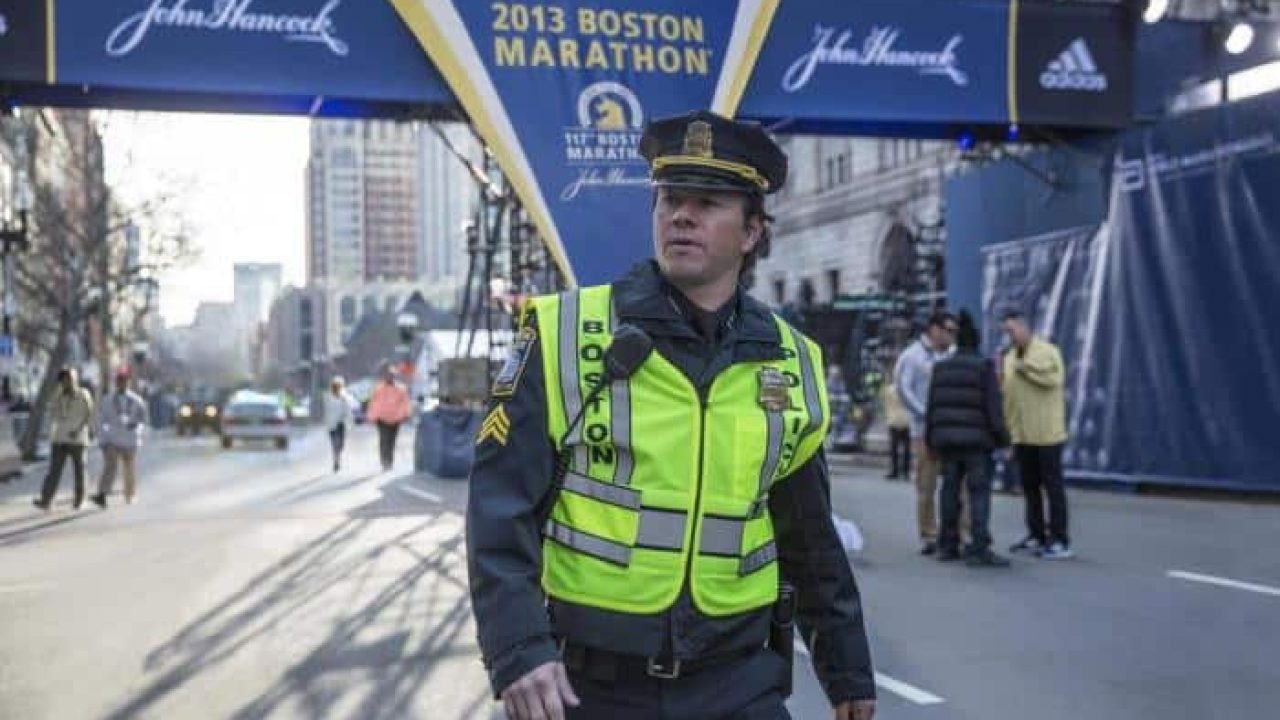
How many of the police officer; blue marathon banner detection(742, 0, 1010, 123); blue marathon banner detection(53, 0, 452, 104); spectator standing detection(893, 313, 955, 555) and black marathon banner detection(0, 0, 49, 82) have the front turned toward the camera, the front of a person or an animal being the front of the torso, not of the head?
4

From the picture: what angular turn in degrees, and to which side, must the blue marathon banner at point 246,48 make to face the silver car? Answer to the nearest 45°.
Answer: approximately 180°

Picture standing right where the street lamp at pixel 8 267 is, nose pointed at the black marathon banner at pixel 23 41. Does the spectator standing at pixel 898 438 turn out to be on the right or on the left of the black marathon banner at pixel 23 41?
left

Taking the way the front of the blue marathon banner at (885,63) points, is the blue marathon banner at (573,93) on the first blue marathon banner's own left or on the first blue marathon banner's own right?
on the first blue marathon banner's own right

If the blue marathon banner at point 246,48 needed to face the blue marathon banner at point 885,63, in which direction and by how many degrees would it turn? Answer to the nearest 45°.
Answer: approximately 90° to its left

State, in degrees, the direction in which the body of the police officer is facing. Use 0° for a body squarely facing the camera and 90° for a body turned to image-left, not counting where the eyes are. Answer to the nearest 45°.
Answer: approximately 0°

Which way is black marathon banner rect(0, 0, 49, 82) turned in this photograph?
toward the camera

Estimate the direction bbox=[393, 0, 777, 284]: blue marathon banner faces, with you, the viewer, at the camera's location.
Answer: facing the viewer

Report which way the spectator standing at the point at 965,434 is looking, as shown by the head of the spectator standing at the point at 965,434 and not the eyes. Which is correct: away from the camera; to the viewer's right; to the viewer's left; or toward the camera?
away from the camera

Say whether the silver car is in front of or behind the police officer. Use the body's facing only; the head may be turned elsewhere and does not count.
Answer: behind
